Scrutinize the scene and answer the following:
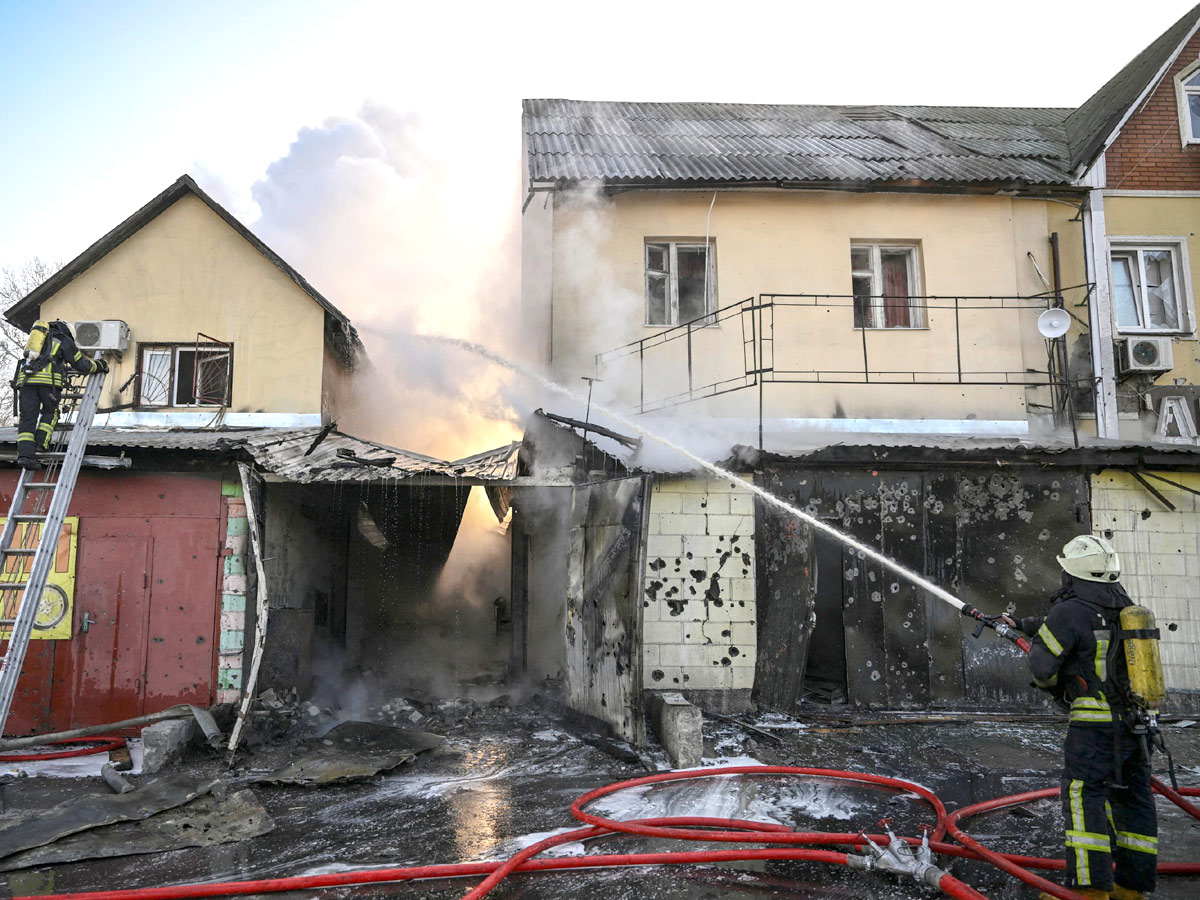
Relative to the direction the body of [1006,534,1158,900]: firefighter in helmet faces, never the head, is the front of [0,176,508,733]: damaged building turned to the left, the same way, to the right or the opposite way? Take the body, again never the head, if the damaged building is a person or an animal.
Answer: the opposite way

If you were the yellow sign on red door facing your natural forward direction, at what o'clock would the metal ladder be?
The metal ladder is roughly at 12 o'clock from the yellow sign on red door.

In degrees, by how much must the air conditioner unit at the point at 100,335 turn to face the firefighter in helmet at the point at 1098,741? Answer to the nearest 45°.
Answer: approximately 45° to its left

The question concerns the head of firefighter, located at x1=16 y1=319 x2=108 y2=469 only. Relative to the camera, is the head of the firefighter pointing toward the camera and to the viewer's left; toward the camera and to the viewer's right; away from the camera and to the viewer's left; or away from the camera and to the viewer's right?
away from the camera and to the viewer's right

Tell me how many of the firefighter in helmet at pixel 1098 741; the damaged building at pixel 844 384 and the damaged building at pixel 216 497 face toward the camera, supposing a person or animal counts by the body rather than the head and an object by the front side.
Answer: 2

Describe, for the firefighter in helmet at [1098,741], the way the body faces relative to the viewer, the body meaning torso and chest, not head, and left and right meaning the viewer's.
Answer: facing away from the viewer and to the left of the viewer

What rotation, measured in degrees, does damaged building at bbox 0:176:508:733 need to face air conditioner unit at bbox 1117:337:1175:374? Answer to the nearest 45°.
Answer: approximately 90° to its left

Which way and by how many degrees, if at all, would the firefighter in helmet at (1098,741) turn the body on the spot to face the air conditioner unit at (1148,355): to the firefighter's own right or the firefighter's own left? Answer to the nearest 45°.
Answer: approximately 45° to the firefighter's own right
